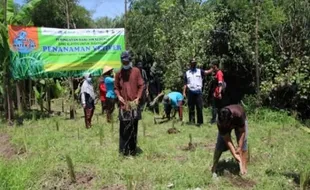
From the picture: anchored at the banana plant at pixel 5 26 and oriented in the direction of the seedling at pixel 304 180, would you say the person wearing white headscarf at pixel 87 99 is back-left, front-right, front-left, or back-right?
front-left

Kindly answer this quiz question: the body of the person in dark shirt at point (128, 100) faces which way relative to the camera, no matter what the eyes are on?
toward the camera

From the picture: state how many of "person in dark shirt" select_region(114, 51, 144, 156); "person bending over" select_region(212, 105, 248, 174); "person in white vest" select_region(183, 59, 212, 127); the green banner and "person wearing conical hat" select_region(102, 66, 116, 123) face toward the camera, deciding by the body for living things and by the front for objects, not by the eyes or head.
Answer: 4

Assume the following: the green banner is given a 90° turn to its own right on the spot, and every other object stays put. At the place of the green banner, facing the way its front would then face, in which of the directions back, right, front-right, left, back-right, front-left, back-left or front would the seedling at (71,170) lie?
left

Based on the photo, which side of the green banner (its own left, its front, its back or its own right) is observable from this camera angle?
front

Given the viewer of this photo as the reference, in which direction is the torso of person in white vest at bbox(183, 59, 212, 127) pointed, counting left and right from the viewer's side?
facing the viewer

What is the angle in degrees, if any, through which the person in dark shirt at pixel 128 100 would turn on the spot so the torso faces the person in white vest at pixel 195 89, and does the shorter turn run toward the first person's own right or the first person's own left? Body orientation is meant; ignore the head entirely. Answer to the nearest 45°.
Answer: approximately 135° to the first person's own left
